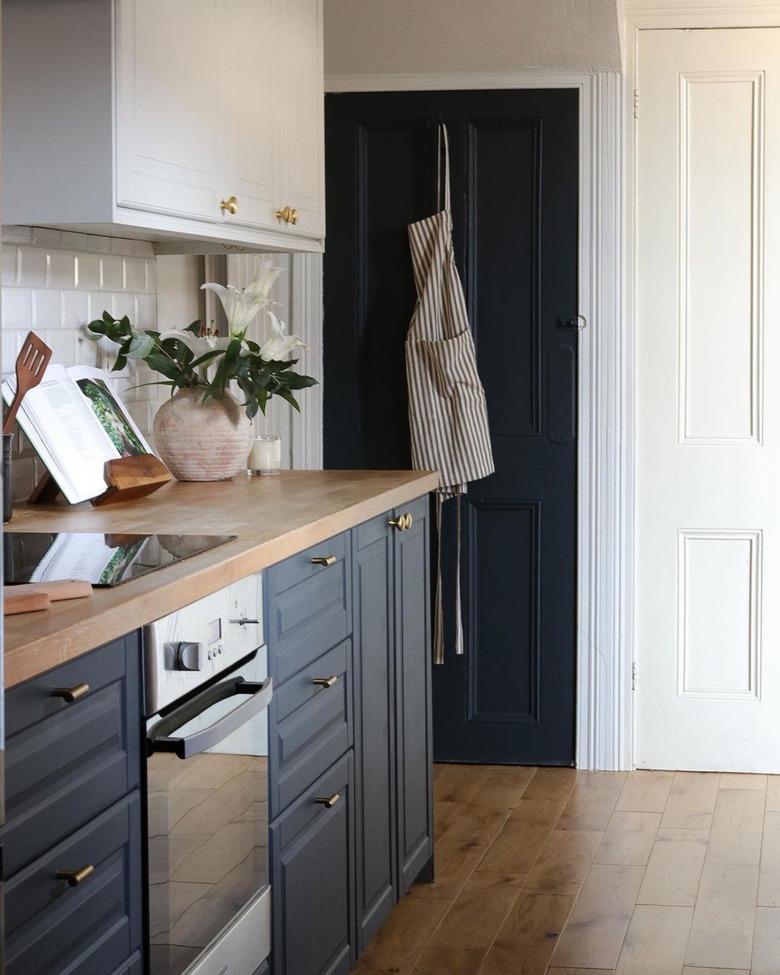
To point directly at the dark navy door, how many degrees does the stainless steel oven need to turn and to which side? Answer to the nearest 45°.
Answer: approximately 135° to its left

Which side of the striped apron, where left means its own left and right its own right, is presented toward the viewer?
front

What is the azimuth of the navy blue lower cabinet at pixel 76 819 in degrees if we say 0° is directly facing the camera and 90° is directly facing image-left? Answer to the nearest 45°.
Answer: approximately 315°

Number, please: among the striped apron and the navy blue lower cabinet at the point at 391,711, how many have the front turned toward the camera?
1

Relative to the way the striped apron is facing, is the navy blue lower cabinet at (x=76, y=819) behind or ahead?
ahead

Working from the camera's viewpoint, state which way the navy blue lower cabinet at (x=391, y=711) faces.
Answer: facing to the right of the viewer

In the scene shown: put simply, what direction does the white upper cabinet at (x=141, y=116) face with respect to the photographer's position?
facing the viewer and to the right of the viewer

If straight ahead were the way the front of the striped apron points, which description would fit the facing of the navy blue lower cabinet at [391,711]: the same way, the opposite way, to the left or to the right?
to the left

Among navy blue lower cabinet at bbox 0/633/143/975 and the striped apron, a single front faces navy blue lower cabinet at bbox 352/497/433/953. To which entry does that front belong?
the striped apron

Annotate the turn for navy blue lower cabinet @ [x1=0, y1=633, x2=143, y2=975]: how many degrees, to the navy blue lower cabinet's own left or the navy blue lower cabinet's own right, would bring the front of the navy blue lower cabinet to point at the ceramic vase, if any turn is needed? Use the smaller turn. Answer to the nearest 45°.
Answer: approximately 135° to the navy blue lower cabinet's own left

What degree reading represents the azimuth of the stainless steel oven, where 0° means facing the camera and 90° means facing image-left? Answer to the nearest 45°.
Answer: approximately 315°
